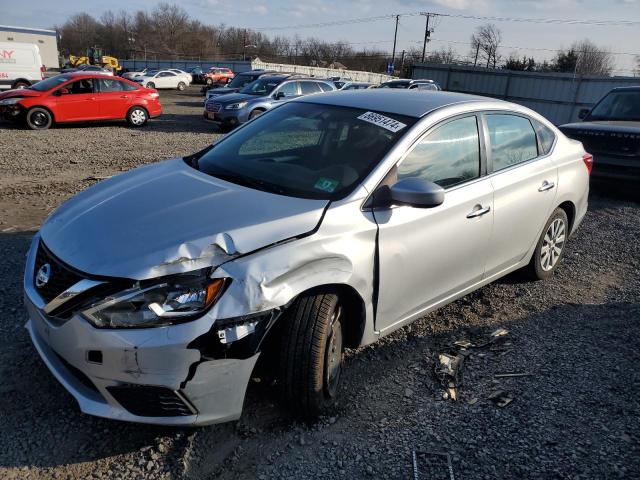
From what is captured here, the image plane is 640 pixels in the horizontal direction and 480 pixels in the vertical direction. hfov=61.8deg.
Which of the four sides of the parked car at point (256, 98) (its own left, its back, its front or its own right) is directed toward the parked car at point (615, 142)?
left

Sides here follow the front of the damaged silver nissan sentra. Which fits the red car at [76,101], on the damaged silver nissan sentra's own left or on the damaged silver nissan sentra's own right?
on the damaged silver nissan sentra's own right

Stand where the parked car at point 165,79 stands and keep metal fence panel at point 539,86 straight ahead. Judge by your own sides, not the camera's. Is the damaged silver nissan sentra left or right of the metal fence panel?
right

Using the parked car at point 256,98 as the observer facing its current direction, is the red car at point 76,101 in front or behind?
in front

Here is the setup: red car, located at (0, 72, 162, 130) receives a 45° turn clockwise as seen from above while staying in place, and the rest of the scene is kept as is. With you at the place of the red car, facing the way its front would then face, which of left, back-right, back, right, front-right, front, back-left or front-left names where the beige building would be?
front-right

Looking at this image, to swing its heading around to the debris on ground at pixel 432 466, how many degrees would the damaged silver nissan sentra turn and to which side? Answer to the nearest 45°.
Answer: approximately 90° to its left

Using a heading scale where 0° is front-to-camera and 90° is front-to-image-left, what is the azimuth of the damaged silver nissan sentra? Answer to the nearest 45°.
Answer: approximately 45°

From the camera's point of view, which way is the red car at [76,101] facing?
to the viewer's left

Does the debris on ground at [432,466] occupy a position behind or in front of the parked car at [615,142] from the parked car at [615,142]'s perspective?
in front

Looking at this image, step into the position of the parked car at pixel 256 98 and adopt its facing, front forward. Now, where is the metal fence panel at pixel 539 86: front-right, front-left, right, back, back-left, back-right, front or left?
back
